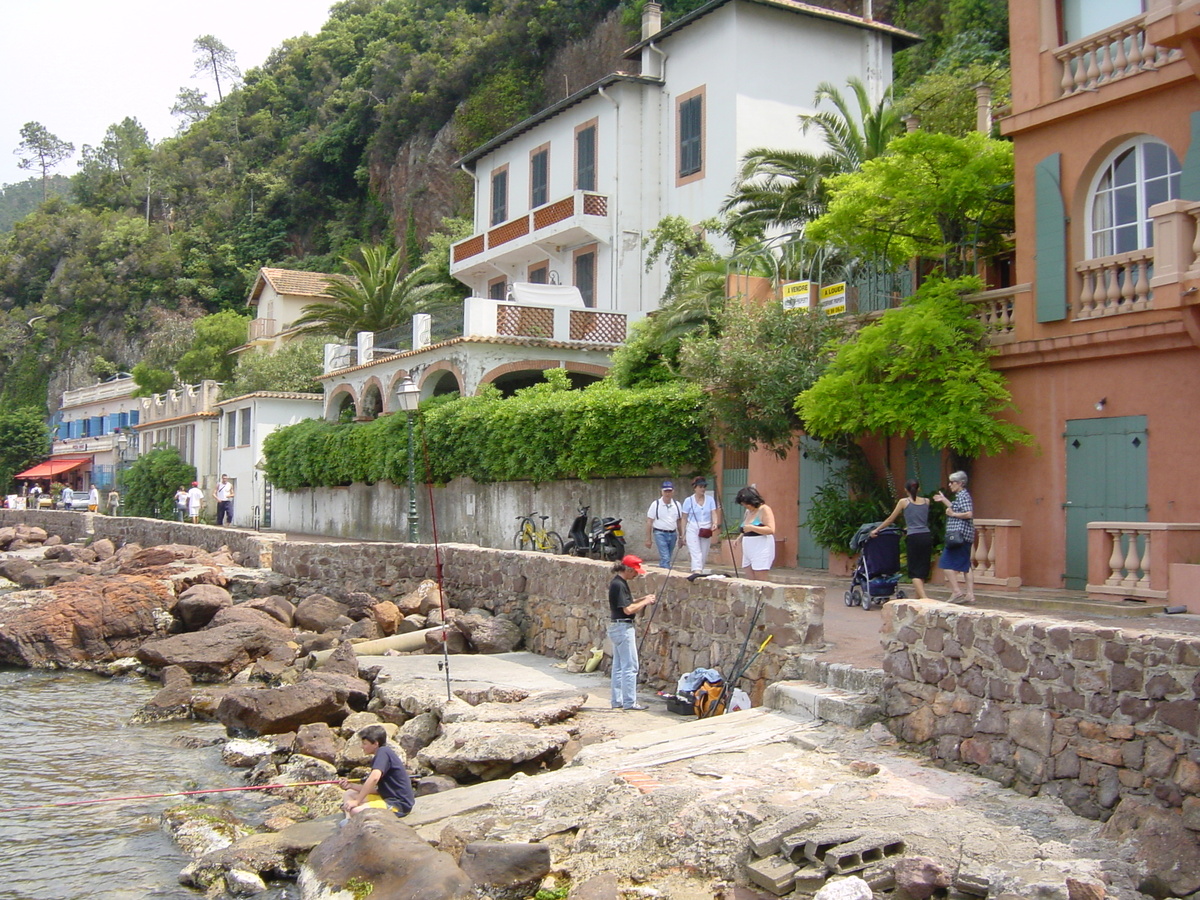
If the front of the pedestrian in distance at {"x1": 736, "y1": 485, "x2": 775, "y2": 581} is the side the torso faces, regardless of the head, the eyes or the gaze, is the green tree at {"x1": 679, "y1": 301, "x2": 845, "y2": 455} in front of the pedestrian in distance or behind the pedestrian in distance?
behind

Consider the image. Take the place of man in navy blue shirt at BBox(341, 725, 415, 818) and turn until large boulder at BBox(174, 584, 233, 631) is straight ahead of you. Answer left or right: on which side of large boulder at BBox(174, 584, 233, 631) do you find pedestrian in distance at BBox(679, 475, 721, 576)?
right

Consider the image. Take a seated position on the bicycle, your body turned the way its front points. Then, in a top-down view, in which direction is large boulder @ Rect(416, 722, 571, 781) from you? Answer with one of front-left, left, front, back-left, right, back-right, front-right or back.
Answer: left

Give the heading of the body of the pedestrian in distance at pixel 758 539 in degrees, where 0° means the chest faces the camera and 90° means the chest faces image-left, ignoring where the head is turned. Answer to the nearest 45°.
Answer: approximately 45°

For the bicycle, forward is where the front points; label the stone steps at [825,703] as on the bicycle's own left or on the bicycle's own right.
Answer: on the bicycle's own left

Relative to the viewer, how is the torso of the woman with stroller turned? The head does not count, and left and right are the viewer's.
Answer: facing away from the viewer and to the left of the viewer

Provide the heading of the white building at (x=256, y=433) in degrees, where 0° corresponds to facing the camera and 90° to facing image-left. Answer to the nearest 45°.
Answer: approximately 45°

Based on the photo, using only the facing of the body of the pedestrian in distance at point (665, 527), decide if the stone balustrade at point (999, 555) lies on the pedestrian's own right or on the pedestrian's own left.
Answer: on the pedestrian's own left

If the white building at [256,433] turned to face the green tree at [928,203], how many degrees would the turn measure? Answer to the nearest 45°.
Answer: approximately 45° to its left

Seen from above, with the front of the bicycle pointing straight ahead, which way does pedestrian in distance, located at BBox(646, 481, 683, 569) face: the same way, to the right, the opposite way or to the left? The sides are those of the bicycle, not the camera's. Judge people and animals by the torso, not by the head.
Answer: to the left

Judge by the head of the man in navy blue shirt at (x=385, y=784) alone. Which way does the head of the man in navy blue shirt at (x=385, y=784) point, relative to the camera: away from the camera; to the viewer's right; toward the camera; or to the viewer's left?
to the viewer's left

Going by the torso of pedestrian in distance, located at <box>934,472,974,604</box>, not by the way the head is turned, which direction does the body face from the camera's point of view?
to the viewer's left

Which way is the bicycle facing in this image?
to the viewer's left
